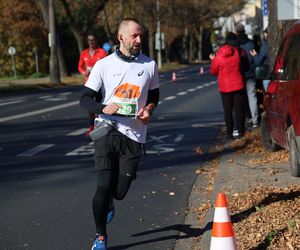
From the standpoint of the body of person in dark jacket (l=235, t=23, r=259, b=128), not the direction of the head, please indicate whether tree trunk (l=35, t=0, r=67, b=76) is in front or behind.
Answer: in front

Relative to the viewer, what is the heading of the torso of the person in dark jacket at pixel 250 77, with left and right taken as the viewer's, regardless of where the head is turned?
facing away from the viewer and to the left of the viewer

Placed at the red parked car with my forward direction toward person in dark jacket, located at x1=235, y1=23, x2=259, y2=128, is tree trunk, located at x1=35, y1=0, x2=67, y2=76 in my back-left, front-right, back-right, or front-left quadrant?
front-left

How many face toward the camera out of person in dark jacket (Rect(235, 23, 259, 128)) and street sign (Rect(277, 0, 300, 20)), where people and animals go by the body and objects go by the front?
0
